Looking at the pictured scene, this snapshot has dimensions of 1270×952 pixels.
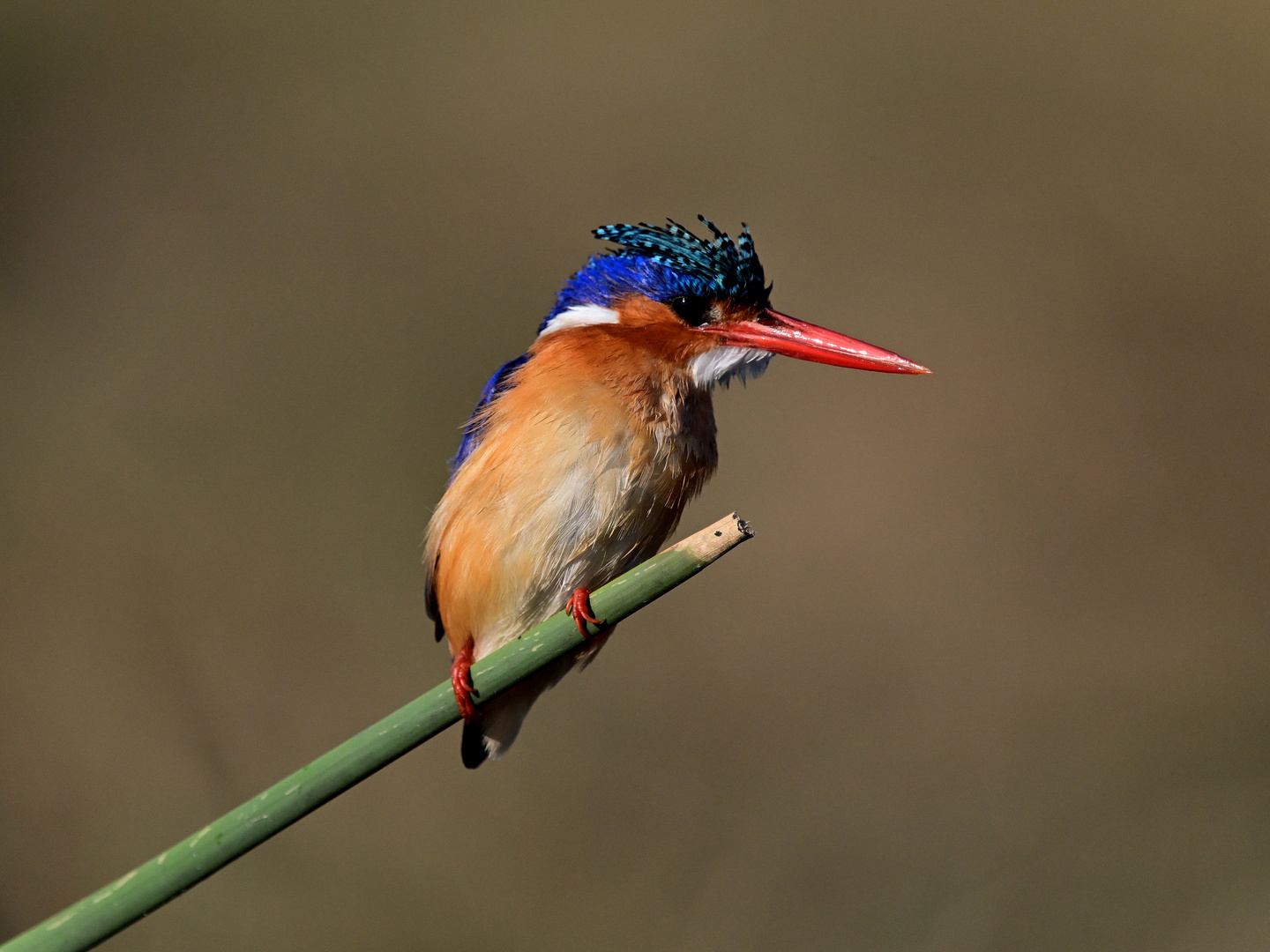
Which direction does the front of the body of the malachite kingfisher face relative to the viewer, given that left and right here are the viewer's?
facing the viewer and to the right of the viewer
